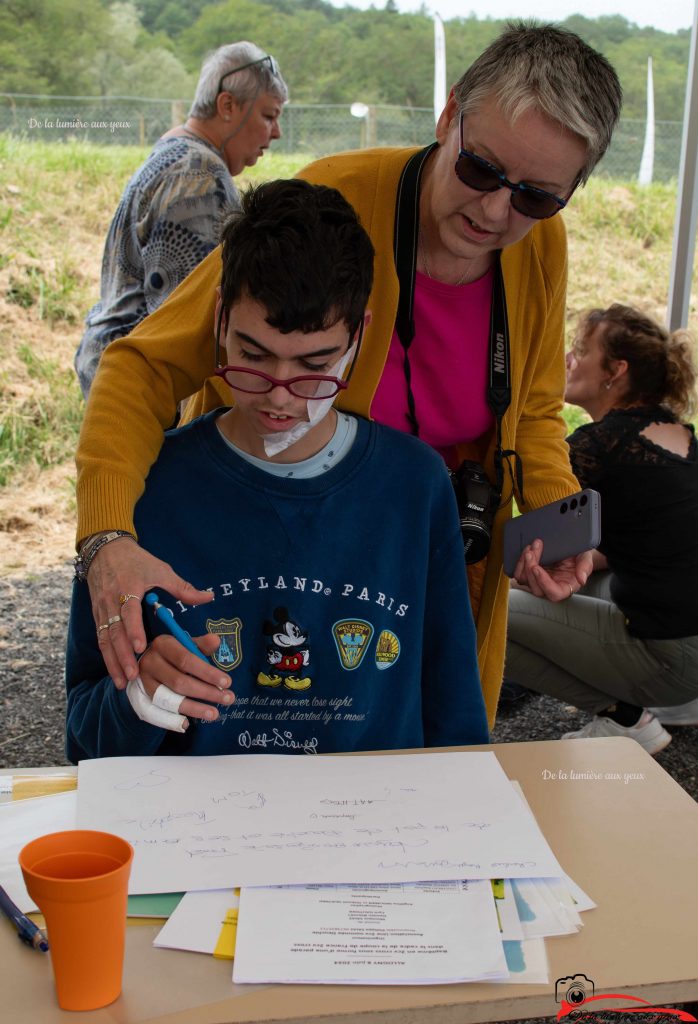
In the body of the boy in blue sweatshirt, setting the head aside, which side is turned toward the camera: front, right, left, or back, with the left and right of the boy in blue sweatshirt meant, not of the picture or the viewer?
front

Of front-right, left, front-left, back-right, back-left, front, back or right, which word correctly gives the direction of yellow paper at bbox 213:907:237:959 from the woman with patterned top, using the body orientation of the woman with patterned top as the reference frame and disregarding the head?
right

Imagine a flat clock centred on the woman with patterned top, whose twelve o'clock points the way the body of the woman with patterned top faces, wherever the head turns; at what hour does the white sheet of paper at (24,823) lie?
The white sheet of paper is roughly at 3 o'clock from the woman with patterned top.

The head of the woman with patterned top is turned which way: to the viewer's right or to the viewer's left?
to the viewer's right

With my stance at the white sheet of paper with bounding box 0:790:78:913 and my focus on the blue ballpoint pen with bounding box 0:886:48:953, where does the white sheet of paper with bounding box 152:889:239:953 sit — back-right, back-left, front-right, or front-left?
front-left

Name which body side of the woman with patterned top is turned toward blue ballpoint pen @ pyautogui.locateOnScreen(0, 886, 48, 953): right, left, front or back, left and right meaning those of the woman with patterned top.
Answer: right

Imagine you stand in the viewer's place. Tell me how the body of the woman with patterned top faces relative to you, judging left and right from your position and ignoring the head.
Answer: facing to the right of the viewer

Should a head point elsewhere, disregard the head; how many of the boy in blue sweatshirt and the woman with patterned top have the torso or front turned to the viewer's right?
1

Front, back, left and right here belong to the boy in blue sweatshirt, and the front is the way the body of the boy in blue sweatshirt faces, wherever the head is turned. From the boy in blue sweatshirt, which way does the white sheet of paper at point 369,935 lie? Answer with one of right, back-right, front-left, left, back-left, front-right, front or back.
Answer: front

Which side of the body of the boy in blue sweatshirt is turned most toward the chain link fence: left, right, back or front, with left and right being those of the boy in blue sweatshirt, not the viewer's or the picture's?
back

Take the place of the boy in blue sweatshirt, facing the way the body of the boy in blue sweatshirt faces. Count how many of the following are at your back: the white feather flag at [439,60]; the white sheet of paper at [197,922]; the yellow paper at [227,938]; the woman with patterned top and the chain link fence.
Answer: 3

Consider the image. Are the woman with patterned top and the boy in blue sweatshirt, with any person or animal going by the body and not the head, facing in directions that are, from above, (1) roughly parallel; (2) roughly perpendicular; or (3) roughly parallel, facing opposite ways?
roughly perpendicular

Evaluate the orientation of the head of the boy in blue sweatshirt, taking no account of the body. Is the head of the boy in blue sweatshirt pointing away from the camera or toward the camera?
toward the camera

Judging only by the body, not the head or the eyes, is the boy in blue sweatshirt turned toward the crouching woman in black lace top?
no

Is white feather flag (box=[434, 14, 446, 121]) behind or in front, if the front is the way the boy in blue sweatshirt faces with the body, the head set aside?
behind

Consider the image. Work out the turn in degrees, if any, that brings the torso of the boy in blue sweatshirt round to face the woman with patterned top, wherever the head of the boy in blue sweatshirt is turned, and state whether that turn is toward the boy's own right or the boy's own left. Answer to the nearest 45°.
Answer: approximately 180°

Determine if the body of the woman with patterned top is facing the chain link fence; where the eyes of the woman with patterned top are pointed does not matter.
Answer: no

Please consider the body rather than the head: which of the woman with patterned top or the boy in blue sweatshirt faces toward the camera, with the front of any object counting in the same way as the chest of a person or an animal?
the boy in blue sweatshirt

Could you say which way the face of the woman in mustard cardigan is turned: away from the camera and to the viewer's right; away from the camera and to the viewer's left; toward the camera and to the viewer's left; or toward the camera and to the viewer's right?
toward the camera and to the viewer's left
